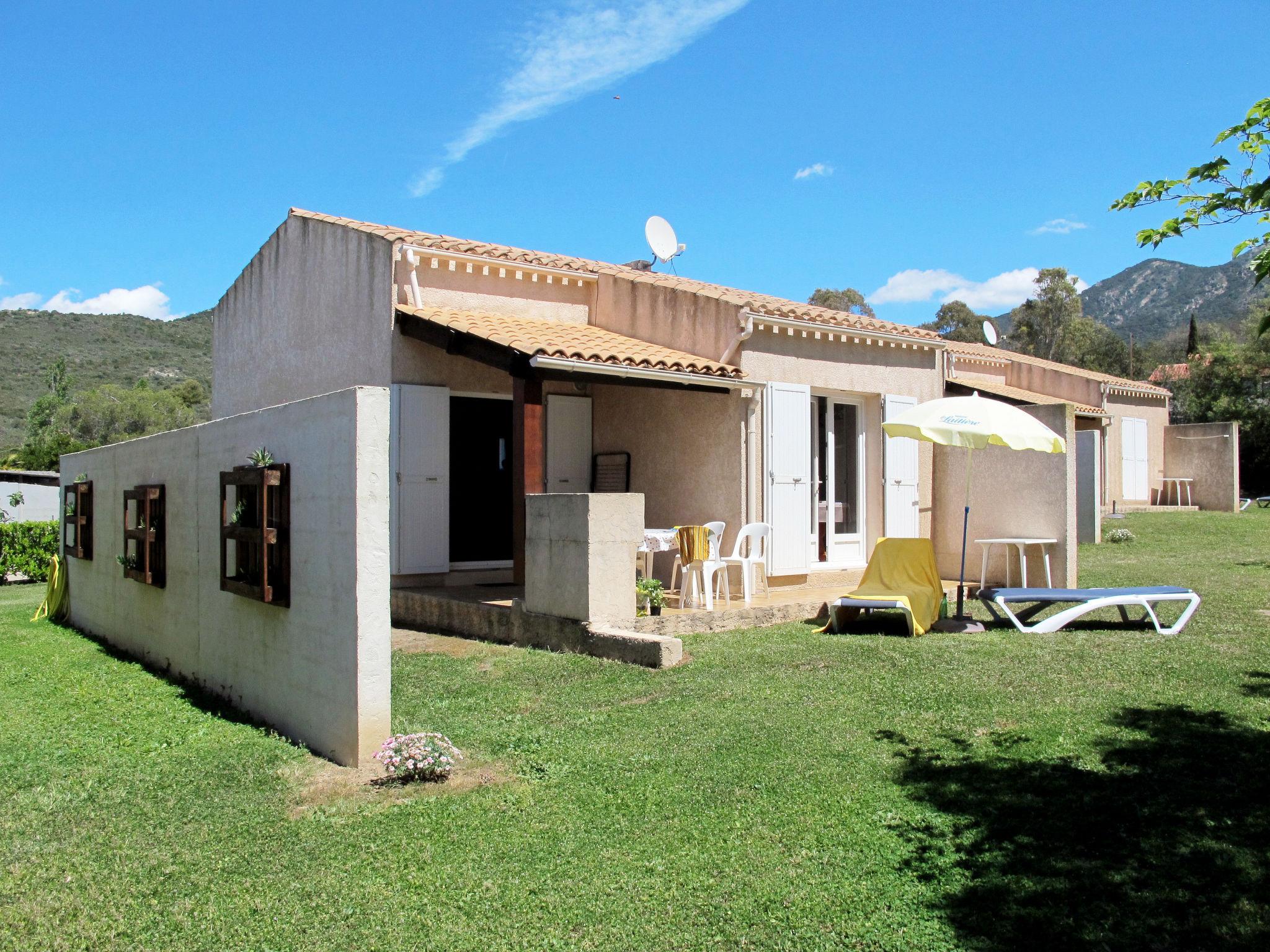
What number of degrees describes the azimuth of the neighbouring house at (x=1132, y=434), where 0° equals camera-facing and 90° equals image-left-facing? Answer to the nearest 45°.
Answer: approximately 315°

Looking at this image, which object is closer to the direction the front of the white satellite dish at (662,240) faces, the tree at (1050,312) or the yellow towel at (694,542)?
the yellow towel

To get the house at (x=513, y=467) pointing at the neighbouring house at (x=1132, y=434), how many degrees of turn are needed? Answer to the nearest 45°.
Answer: approximately 90° to its left

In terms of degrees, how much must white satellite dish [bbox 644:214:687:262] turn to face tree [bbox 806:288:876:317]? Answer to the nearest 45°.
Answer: approximately 135° to its left

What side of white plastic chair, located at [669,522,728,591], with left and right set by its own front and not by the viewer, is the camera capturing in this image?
left

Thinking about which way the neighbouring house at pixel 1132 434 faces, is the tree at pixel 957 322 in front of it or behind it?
behind

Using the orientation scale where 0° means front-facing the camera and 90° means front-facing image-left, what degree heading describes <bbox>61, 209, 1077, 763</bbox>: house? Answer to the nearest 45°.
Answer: approximately 315°

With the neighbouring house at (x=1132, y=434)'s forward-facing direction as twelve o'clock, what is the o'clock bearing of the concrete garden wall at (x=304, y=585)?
The concrete garden wall is roughly at 2 o'clock from the neighbouring house.

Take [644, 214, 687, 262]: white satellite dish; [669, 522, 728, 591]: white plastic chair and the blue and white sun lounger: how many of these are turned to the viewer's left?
2

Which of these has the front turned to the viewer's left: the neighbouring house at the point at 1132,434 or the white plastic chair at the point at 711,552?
the white plastic chair
